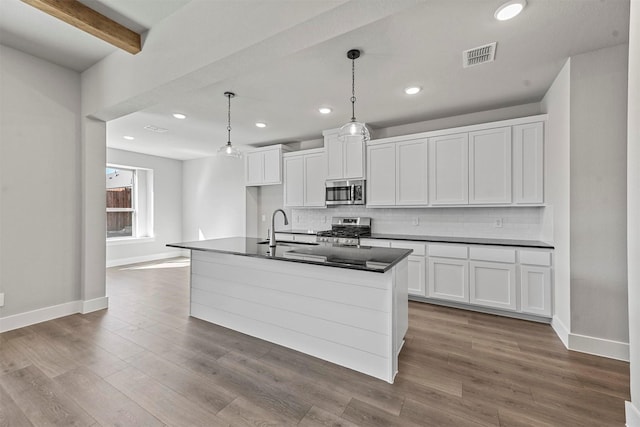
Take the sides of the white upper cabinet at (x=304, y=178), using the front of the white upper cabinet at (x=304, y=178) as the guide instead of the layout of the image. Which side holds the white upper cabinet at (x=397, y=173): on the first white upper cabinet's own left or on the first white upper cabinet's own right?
on the first white upper cabinet's own left

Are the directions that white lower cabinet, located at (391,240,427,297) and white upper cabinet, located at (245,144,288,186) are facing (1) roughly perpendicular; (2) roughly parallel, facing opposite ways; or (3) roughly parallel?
roughly parallel

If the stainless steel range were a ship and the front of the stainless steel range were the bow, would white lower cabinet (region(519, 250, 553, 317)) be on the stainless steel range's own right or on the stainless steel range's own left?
on the stainless steel range's own left

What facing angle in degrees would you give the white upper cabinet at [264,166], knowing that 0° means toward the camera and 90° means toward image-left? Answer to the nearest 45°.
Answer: approximately 45°

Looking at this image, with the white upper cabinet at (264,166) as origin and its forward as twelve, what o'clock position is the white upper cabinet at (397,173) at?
the white upper cabinet at (397,173) is roughly at 9 o'clock from the white upper cabinet at (264,166).

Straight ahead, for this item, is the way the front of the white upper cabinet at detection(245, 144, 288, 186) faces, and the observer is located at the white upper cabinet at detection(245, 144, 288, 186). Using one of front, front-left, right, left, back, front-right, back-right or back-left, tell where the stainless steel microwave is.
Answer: left

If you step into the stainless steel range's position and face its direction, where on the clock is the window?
The window is roughly at 2 o'clock from the stainless steel range.

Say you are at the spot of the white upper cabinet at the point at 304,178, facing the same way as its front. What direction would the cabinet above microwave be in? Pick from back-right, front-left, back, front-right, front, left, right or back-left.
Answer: left

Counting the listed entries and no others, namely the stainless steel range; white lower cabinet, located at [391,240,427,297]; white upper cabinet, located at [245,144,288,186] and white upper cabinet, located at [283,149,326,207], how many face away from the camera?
0

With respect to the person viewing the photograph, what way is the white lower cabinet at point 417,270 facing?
facing the viewer

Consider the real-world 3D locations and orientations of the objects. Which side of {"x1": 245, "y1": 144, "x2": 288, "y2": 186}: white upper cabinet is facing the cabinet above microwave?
left

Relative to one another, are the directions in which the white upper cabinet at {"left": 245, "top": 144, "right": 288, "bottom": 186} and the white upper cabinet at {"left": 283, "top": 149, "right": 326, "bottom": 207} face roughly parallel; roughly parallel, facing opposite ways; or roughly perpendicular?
roughly parallel

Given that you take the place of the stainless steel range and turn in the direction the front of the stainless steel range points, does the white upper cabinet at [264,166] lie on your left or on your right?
on your right

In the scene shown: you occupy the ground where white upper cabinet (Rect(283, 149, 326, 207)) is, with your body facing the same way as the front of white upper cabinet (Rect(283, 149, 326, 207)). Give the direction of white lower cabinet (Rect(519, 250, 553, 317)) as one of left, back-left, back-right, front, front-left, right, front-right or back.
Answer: left

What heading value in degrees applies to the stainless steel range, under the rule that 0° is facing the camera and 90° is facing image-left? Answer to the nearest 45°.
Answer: approximately 45°
